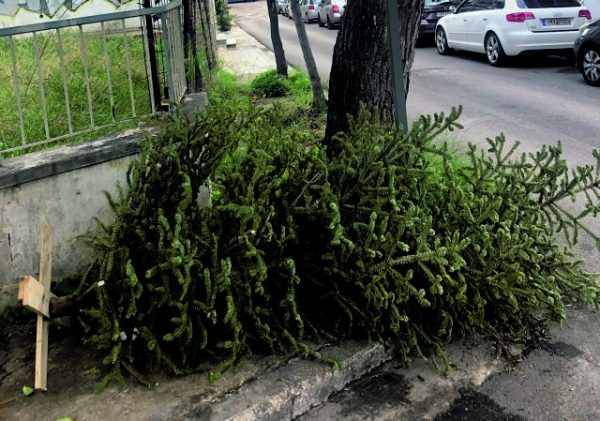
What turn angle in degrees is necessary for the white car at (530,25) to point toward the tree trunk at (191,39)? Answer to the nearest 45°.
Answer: approximately 90° to its left

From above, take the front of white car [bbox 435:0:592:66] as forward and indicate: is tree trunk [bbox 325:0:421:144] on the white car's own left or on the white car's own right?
on the white car's own left

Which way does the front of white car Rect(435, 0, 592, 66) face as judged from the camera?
facing away from the viewer and to the left of the viewer

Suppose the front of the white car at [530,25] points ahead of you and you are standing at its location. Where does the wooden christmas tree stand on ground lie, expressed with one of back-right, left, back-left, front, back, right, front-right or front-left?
back-left

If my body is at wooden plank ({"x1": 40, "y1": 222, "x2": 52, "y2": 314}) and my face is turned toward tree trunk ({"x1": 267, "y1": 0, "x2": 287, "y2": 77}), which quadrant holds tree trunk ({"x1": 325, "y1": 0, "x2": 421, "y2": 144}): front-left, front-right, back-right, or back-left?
front-right

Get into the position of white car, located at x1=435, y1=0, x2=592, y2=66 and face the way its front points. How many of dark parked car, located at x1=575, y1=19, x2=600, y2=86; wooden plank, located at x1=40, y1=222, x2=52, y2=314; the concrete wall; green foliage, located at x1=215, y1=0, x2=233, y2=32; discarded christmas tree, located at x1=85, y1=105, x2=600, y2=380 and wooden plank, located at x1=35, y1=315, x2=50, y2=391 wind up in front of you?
1

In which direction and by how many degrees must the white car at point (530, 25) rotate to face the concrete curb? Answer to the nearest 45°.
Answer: approximately 135° to its left

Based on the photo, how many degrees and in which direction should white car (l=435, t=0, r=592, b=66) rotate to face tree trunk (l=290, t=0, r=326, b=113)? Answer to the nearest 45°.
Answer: approximately 90° to its left

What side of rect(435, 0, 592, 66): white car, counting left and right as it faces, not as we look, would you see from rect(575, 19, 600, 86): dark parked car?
back

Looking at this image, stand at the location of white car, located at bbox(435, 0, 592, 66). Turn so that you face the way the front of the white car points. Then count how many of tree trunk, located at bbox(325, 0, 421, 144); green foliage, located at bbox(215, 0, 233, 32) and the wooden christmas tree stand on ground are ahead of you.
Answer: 1

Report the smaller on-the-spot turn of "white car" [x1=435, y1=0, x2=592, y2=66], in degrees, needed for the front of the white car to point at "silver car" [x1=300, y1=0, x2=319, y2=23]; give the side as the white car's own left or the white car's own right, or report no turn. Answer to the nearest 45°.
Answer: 0° — it already faces it

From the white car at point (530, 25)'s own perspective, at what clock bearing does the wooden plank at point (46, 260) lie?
The wooden plank is roughly at 8 o'clock from the white car.

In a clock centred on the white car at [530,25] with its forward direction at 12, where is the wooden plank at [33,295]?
The wooden plank is roughly at 8 o'clock from the white car.

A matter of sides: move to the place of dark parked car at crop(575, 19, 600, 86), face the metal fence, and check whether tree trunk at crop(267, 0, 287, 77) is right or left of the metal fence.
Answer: right

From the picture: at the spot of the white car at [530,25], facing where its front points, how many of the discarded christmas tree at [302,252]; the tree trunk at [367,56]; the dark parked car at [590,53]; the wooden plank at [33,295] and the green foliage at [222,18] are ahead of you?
1

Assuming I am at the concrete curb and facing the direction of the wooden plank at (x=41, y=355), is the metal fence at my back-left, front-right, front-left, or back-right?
front-right

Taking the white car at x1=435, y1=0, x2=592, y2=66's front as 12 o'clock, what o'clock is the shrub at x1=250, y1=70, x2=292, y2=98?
The shrub is roughly at 9 o'clock from the white car.

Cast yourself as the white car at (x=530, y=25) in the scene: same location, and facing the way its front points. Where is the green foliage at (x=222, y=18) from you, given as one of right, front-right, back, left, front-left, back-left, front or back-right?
front

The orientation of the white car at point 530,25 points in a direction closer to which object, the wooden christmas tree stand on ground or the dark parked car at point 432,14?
the dark parked car
